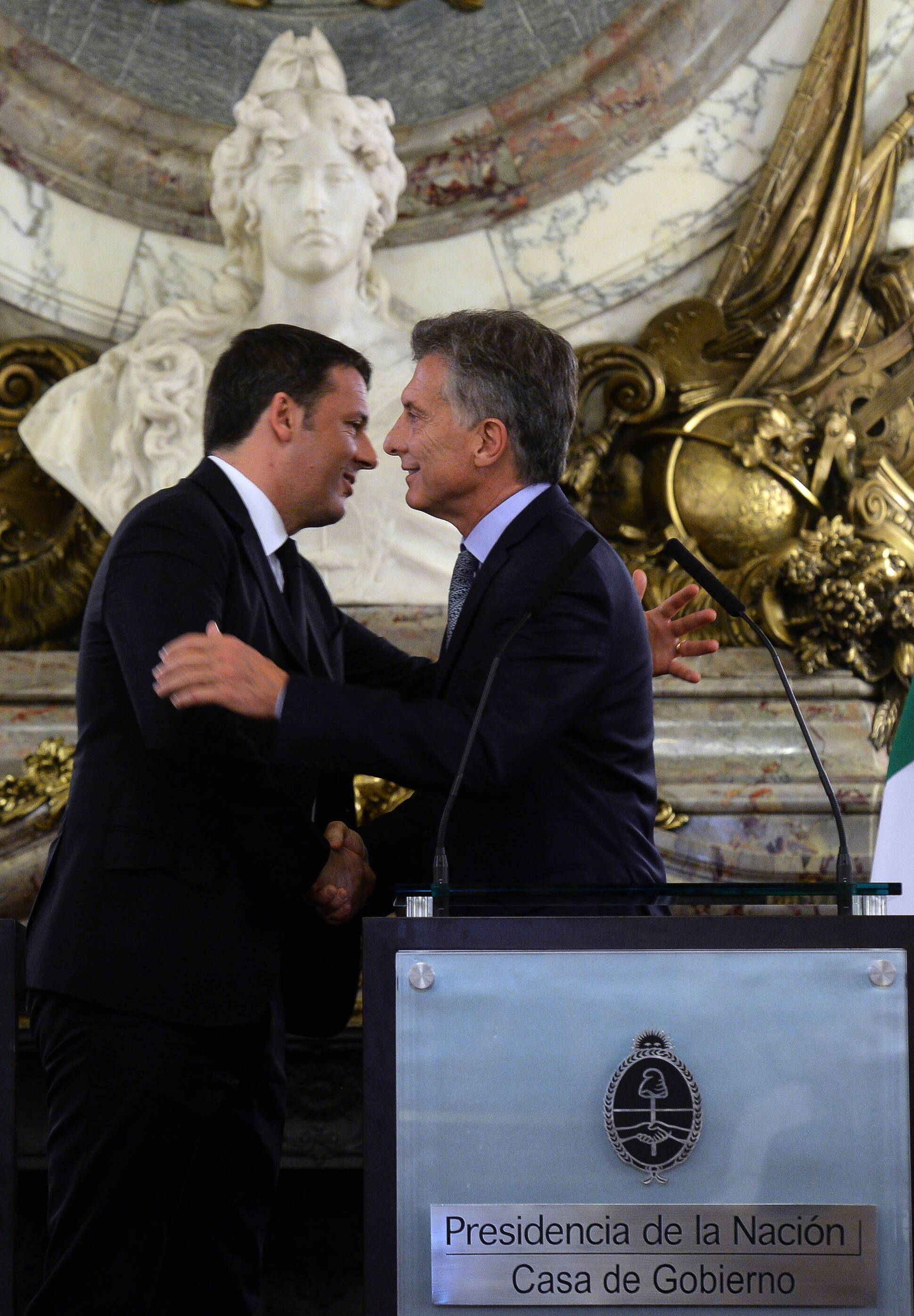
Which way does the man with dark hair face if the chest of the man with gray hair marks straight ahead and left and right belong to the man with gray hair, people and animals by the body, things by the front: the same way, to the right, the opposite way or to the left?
the opposite way

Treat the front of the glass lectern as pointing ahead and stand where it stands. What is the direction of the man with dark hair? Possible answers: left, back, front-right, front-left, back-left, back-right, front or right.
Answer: back-right

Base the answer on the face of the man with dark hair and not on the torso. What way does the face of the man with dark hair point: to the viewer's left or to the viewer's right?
to the viewer's right

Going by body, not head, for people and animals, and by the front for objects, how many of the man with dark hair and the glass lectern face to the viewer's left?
0

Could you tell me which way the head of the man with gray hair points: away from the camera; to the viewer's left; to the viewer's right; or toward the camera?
to the viewer's left

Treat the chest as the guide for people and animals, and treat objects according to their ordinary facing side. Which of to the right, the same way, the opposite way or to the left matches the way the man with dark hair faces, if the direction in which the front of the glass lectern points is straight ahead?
to the left

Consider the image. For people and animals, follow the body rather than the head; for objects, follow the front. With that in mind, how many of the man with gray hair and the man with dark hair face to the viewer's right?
1

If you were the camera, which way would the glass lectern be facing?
facing the viewer

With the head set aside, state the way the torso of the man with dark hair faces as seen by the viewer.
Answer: to the viewer's right

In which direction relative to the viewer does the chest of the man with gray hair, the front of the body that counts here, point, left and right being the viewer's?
facing to the left of the viewer
